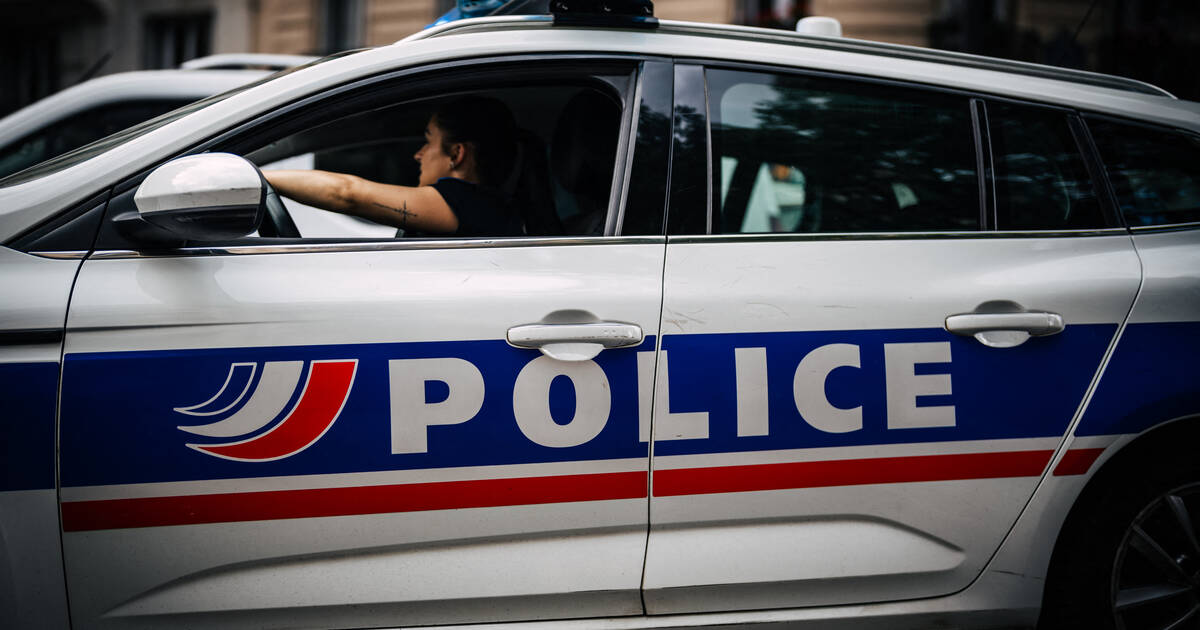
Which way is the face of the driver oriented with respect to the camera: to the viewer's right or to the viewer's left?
to the viewer's left

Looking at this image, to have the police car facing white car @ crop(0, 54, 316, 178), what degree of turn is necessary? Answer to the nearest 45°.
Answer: approximately 45° to its right

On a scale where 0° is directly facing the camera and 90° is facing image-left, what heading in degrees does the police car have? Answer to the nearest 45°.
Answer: approximately 90°
